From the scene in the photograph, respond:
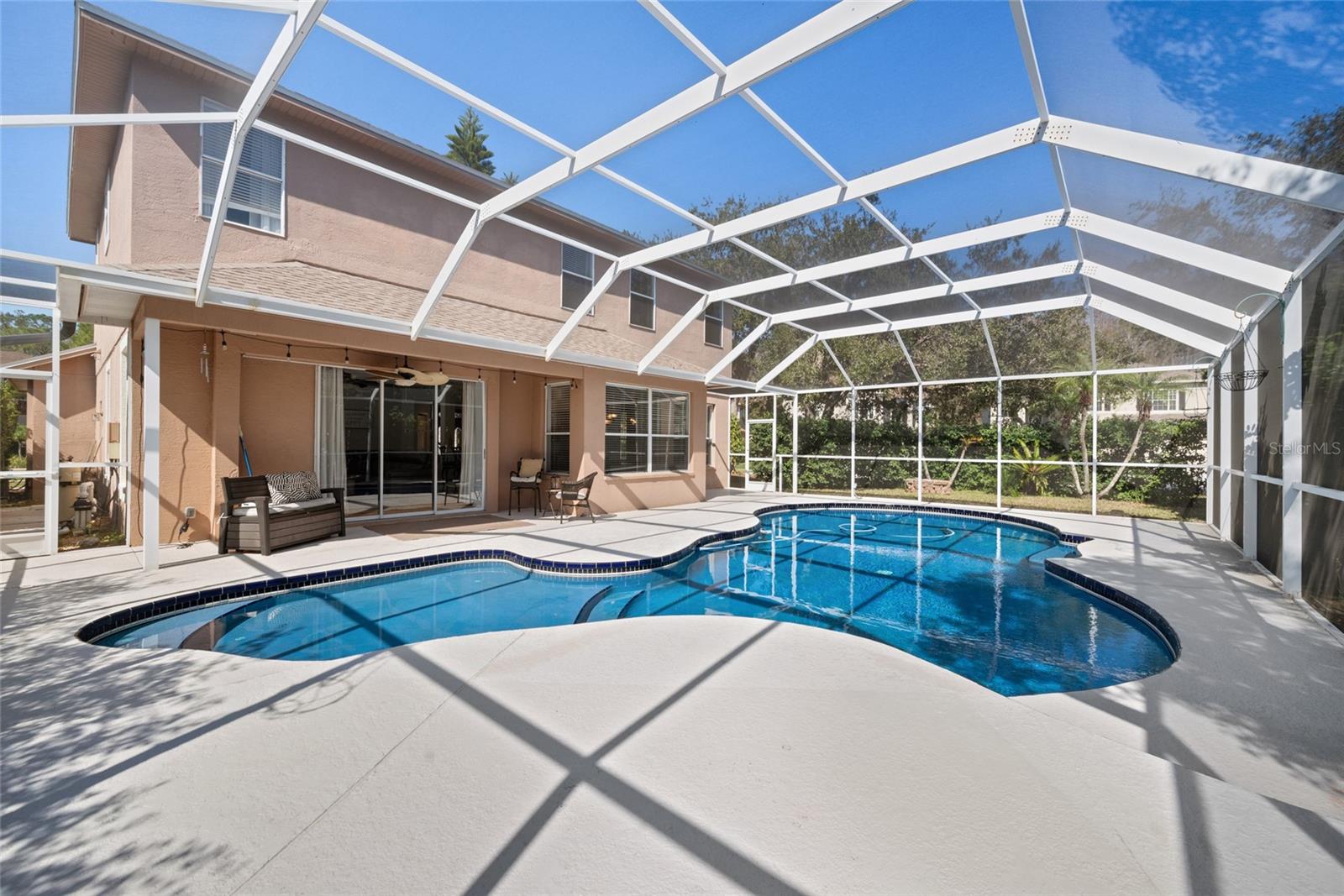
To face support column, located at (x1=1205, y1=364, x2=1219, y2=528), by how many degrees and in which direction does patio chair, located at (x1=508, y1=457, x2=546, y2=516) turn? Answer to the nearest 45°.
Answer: approximately 135° to its left

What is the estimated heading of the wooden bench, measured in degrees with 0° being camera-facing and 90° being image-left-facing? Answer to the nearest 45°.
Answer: approximately 315°

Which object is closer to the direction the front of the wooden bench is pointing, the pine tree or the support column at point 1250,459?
the support column
